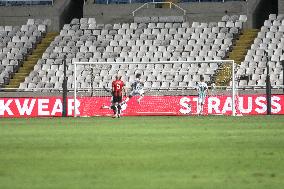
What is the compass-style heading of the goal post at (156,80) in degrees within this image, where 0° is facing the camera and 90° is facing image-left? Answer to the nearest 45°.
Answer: approximately 0°

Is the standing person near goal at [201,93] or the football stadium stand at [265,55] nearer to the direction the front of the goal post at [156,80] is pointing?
the standing person near goal

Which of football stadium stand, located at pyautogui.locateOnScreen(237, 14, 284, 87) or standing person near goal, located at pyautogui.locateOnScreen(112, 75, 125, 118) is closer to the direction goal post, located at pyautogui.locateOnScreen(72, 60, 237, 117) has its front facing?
the standing person near goal

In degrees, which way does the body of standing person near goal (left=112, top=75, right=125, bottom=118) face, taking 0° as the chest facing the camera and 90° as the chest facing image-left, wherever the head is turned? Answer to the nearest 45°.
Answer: approximately 180°

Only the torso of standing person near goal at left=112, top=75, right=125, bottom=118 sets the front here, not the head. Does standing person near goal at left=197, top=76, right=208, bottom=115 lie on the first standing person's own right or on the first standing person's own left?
on the first standing person's own right
